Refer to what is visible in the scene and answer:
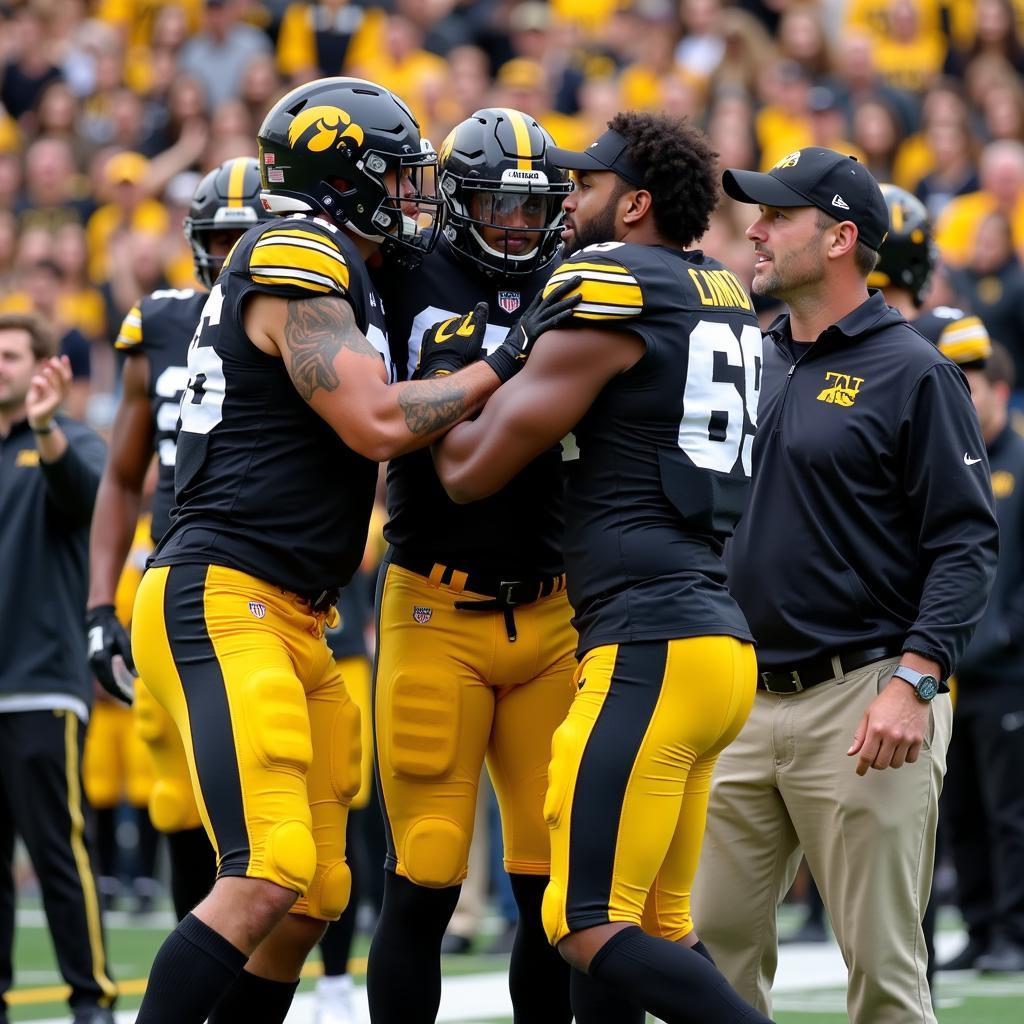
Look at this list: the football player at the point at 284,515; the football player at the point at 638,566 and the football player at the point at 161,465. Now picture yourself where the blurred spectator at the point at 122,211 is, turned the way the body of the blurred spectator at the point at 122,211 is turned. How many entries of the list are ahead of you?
3

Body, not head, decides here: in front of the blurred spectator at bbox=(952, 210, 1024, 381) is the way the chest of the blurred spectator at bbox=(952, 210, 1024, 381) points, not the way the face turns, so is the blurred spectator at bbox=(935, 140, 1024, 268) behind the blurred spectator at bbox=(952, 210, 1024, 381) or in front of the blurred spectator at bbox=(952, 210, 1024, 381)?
behind

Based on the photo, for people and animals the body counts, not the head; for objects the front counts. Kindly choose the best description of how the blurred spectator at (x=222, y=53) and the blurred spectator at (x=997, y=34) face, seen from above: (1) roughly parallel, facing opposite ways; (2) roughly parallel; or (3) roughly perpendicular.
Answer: roughly parallel

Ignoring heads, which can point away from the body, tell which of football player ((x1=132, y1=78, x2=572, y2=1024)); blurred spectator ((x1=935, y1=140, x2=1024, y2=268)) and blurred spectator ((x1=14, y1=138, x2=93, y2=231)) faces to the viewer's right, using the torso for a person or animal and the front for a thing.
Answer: the football player

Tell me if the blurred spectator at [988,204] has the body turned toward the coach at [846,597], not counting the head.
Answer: yes

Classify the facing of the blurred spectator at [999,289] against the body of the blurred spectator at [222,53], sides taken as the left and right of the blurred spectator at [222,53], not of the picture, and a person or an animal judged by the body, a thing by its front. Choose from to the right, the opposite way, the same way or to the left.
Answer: the same way

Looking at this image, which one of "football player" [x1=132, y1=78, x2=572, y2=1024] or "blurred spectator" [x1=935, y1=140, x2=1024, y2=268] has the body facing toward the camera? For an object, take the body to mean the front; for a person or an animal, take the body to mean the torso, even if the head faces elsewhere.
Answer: the blurred spectator

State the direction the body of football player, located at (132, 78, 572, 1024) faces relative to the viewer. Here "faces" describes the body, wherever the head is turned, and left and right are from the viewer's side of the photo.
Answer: facing to the right of the viewer

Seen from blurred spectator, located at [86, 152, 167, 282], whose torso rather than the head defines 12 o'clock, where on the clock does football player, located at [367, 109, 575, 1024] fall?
The football player is roughly at 12 o'clock from the blurred spectator.

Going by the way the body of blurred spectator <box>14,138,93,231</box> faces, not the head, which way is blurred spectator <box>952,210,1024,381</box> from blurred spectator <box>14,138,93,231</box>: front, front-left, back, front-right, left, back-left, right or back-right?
front-left

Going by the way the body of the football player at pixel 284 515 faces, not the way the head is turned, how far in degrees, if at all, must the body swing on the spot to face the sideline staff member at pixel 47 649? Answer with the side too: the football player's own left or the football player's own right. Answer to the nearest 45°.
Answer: approximately 135° to the football player's own left

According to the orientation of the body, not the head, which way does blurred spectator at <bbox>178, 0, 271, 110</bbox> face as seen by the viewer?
toward the camera

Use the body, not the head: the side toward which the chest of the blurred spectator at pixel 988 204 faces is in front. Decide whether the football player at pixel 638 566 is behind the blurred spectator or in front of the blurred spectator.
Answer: in front

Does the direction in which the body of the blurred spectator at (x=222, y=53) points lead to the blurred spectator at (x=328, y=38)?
no

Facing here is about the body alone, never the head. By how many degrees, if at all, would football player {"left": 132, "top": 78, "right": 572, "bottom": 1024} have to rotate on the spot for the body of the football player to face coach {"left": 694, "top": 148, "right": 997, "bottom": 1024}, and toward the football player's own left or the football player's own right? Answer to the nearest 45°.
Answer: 0° — they already face them

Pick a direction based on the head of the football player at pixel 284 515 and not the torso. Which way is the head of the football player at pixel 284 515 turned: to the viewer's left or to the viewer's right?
to the viewer's right

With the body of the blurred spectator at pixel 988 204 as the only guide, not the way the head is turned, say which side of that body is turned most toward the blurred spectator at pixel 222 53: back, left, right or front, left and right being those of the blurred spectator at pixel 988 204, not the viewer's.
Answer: right

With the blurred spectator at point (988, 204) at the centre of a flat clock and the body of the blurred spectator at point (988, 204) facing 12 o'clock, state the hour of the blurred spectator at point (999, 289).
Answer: the blurred spectator at point (999, 289) is roughly at 12 o'clock from the blurred spectator at point (988, 204).

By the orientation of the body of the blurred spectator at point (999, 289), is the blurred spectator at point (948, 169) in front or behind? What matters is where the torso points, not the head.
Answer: behind

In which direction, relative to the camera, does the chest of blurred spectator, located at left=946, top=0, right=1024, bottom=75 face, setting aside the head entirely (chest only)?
toward the camera

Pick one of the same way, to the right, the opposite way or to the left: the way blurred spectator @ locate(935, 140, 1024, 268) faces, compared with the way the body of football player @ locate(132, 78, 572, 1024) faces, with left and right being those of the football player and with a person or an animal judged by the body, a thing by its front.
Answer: to the right

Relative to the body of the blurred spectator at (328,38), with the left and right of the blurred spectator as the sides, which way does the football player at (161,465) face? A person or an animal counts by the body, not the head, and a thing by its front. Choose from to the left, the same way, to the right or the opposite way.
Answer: the same way
